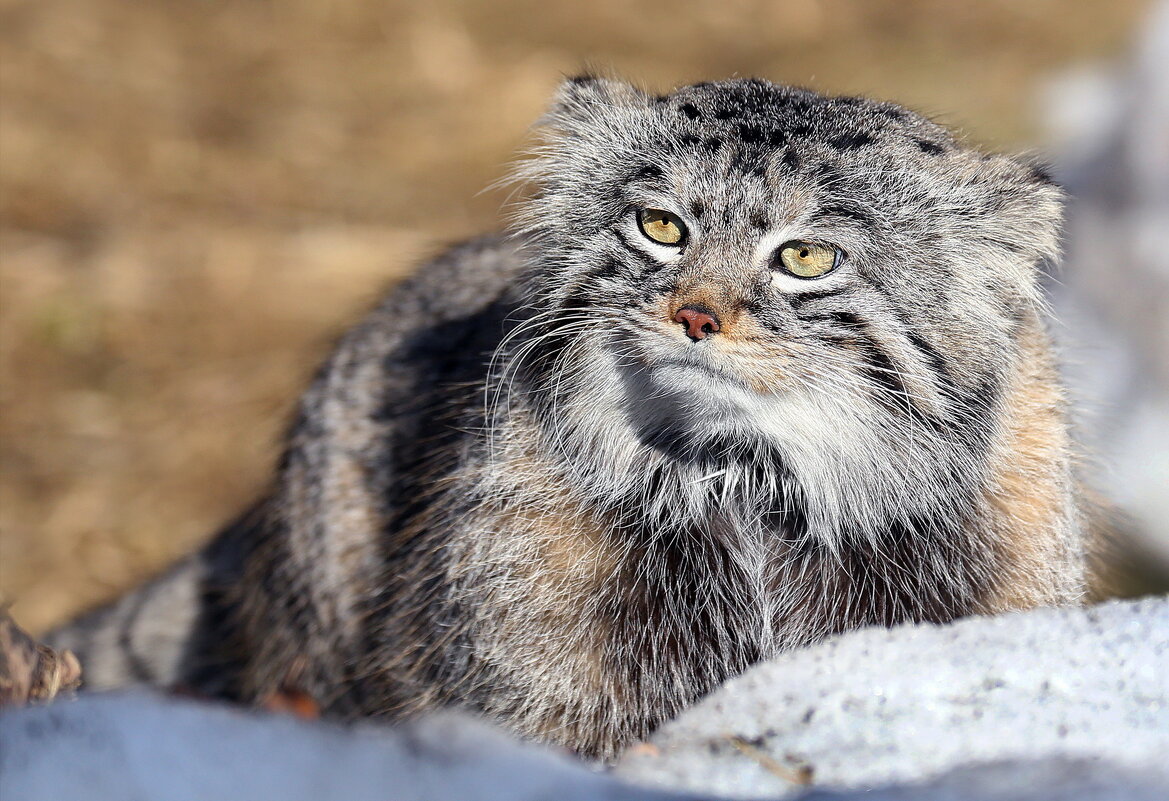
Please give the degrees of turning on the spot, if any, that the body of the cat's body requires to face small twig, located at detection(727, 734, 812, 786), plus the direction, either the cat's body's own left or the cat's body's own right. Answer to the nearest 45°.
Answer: approximately 45° to the cat's body's own right

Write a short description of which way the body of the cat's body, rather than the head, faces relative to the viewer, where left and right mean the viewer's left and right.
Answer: facing the viewer and to the right of the viewer

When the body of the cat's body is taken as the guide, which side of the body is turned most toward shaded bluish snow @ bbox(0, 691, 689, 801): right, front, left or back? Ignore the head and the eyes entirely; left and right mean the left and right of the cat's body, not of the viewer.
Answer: right
